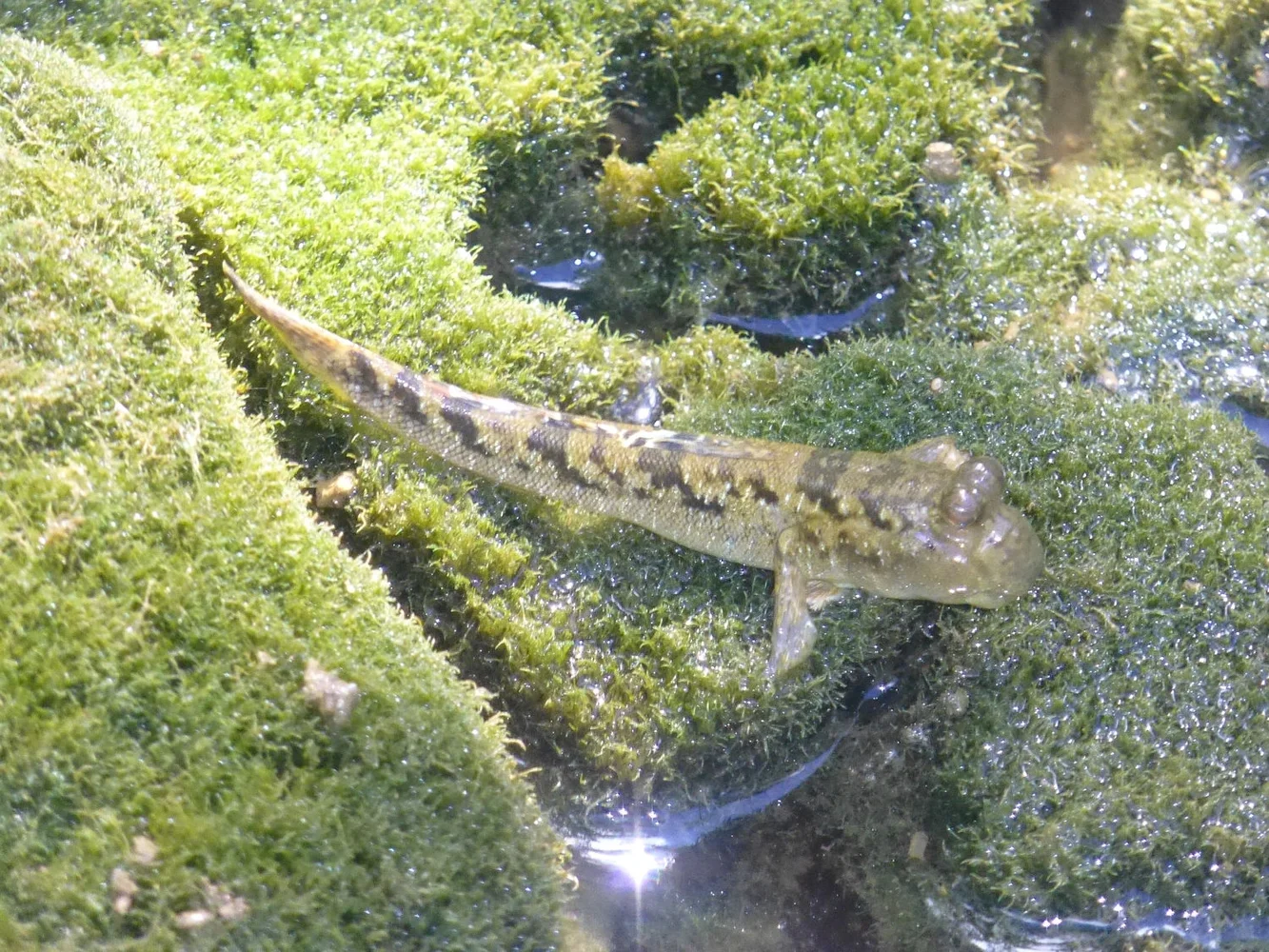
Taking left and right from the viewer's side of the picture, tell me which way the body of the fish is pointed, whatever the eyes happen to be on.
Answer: facing to the right of the viewer

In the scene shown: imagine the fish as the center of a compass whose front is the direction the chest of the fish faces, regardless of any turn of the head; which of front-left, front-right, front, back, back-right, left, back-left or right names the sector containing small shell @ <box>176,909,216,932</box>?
back-right

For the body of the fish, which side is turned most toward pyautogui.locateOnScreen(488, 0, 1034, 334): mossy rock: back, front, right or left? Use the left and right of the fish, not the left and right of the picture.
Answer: left

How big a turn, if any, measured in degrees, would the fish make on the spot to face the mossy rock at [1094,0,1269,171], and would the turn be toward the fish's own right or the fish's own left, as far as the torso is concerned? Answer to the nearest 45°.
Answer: approximately 45° to the fish's own left

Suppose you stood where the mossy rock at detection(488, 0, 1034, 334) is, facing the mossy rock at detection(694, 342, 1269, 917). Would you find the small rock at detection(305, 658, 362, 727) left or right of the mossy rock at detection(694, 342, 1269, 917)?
right
